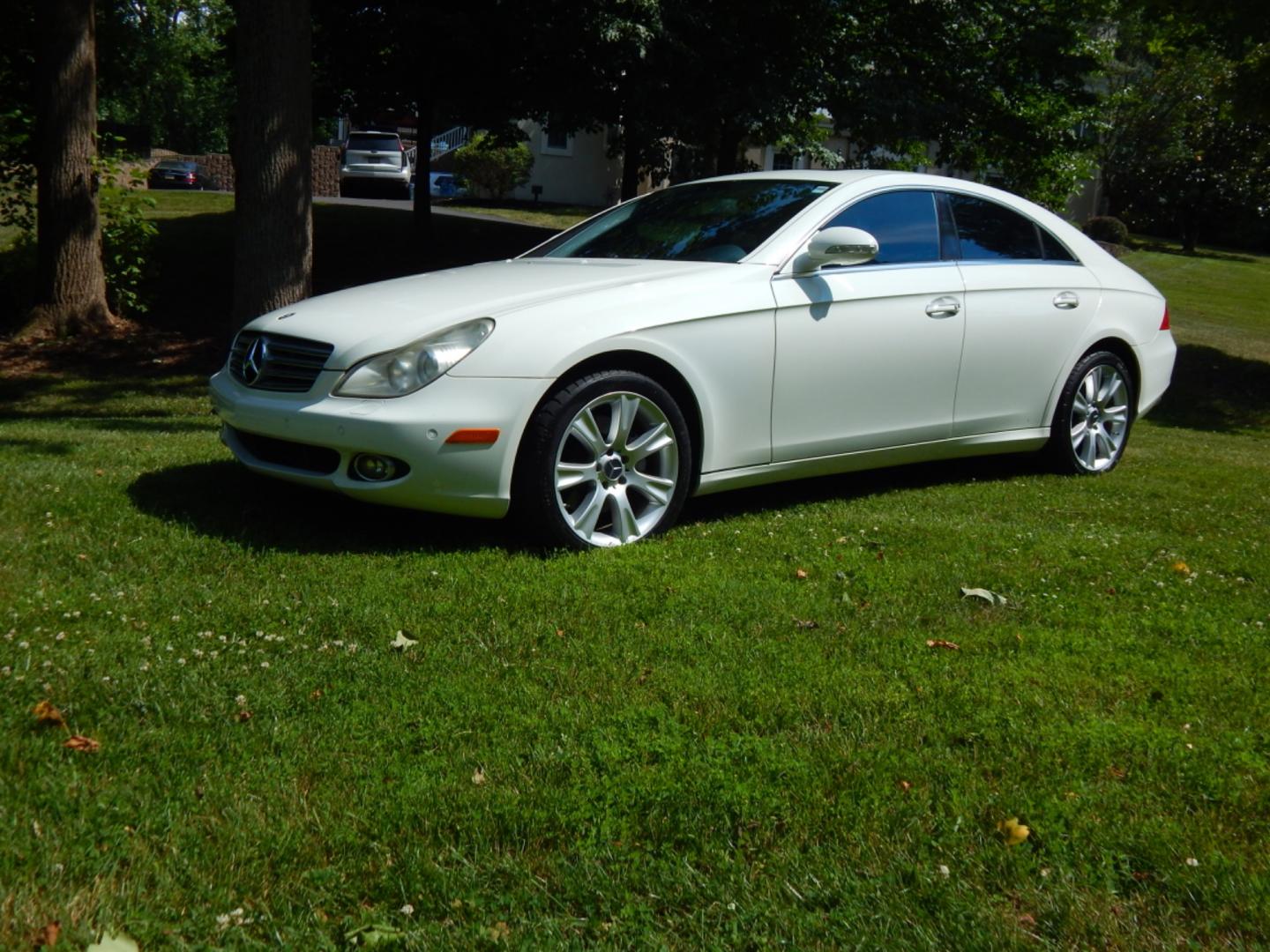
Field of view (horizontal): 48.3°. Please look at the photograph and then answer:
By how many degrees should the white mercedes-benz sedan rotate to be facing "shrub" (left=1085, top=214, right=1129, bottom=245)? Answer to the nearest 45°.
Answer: approximately 135° to its right

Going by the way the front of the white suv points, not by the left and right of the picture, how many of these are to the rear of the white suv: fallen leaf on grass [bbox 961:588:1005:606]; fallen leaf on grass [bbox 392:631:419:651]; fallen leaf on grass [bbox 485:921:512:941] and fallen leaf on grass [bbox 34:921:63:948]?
4

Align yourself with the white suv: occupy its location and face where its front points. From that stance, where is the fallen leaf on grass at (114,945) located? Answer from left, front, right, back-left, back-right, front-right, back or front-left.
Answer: back

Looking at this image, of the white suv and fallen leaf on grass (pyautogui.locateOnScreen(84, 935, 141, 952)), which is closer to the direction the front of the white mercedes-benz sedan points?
the fallen leaf on grass

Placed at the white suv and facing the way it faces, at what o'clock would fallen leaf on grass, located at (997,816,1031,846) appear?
The fallen leaf on grass is roughly at 6 o'clock from the white suv.

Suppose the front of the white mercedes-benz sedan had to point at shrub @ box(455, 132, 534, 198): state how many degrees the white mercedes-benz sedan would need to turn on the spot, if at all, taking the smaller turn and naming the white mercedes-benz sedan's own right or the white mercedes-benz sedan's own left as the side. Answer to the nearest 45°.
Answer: approximately 135° to the white mercedes-benz sedan's own right

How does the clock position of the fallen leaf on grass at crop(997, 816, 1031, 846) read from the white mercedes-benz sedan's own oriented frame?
The fallen leaf on grass is roughly at 10 o'clock from the white mercedes-benz sedan.

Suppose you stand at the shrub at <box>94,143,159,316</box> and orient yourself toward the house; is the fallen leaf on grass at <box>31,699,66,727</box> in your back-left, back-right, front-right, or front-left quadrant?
back-right

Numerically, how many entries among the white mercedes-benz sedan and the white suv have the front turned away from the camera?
1

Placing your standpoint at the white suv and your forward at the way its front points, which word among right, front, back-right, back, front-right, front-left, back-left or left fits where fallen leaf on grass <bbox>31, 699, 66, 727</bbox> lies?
back

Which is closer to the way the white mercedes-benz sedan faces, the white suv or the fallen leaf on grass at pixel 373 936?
the fallen leaf on grass

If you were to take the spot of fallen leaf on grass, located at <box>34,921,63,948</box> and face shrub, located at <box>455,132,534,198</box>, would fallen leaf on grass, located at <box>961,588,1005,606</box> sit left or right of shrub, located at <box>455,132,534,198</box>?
right

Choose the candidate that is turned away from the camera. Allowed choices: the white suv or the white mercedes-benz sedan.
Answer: the white suv

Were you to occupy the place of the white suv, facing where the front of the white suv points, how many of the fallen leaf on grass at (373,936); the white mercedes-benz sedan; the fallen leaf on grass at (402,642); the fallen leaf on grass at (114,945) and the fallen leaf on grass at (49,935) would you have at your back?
5

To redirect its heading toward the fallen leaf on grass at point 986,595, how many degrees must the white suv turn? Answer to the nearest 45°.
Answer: approximately 180°

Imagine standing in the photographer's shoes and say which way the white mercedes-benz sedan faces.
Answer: facing the viewer and to the left of the viewer

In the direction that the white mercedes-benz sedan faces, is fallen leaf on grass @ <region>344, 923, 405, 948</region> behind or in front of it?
in front

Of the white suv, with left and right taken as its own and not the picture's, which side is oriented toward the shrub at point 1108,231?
right

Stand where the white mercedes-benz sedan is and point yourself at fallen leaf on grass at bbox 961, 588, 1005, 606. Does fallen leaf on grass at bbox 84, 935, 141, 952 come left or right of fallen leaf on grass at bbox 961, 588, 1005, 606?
right

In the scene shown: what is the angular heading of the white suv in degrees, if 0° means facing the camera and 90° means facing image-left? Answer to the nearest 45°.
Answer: approximately 180°
